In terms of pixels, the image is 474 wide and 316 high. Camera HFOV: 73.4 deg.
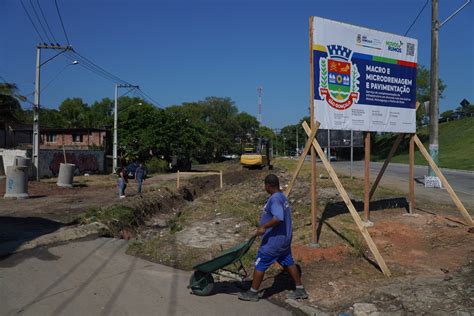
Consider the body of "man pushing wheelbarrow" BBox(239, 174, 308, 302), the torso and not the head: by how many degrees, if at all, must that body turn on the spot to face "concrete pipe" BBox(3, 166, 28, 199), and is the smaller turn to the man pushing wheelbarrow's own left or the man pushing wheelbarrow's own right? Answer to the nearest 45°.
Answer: approximately 45° to the man pushing wheelbarrow's own right

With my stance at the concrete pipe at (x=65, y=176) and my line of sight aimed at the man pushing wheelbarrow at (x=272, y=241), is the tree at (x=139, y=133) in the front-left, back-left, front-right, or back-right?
back-left

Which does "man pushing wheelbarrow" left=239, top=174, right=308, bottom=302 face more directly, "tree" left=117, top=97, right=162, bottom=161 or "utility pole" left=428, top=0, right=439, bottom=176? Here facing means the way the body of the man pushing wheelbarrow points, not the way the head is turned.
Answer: the tree

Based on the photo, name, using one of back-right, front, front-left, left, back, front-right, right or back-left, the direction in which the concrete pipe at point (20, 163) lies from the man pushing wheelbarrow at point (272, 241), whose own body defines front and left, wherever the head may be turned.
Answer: front-right

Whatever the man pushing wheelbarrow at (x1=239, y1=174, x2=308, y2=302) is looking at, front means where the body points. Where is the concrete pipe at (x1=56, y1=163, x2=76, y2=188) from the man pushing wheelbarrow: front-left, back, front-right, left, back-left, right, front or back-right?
front-right

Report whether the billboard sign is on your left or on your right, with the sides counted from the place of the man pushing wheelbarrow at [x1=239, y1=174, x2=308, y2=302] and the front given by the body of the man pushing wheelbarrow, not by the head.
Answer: on your right

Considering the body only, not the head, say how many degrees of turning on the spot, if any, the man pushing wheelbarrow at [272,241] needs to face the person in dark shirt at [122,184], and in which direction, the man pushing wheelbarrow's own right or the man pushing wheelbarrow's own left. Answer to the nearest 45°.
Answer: approximately 45° to the man pushing wheelbarrow's own right

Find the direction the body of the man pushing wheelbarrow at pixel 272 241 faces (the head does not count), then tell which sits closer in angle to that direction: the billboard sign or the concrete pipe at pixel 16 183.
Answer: the concrete pipe

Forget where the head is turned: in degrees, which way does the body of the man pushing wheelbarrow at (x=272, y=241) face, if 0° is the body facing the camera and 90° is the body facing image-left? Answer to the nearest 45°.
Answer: approximately 90°

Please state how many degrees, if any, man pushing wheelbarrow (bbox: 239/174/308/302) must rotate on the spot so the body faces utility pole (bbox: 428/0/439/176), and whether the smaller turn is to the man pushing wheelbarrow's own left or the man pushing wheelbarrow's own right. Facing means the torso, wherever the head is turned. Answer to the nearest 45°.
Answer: approximately 135° to the man pushing wheelbarrow's own right

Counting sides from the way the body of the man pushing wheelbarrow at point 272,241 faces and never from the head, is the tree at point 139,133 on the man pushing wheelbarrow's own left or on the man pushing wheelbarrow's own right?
on the man pushing wheelbarrow's own right
